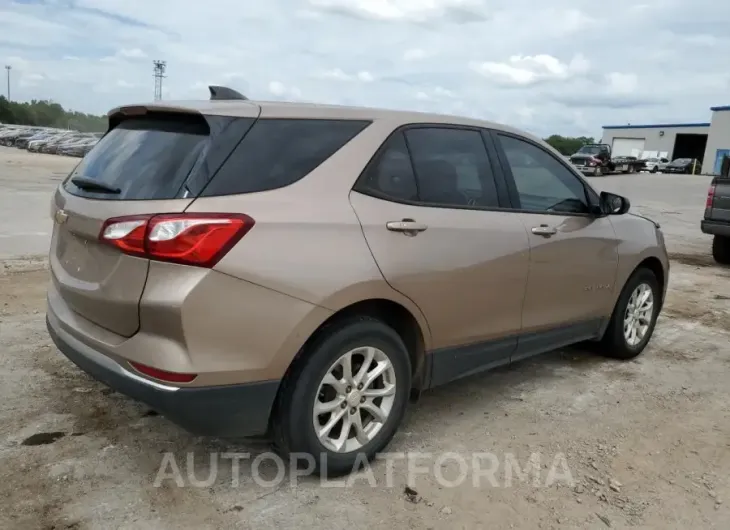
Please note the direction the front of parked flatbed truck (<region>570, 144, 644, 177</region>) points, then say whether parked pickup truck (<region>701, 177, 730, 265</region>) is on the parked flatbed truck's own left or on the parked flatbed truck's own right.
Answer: on the parked flatbed truck's own left

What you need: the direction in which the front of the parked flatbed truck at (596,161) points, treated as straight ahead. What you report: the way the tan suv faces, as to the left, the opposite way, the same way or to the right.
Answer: the opposite way

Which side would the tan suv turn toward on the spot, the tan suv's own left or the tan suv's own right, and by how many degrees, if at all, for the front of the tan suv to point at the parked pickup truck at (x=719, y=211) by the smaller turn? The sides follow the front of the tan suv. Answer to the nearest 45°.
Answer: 0° — it already faces it

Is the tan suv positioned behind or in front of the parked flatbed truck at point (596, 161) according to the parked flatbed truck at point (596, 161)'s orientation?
in front

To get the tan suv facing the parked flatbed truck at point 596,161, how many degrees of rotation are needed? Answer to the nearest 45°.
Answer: approximately 45° to its left

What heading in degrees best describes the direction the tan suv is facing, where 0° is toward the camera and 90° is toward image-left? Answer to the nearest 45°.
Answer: approximately 225°
